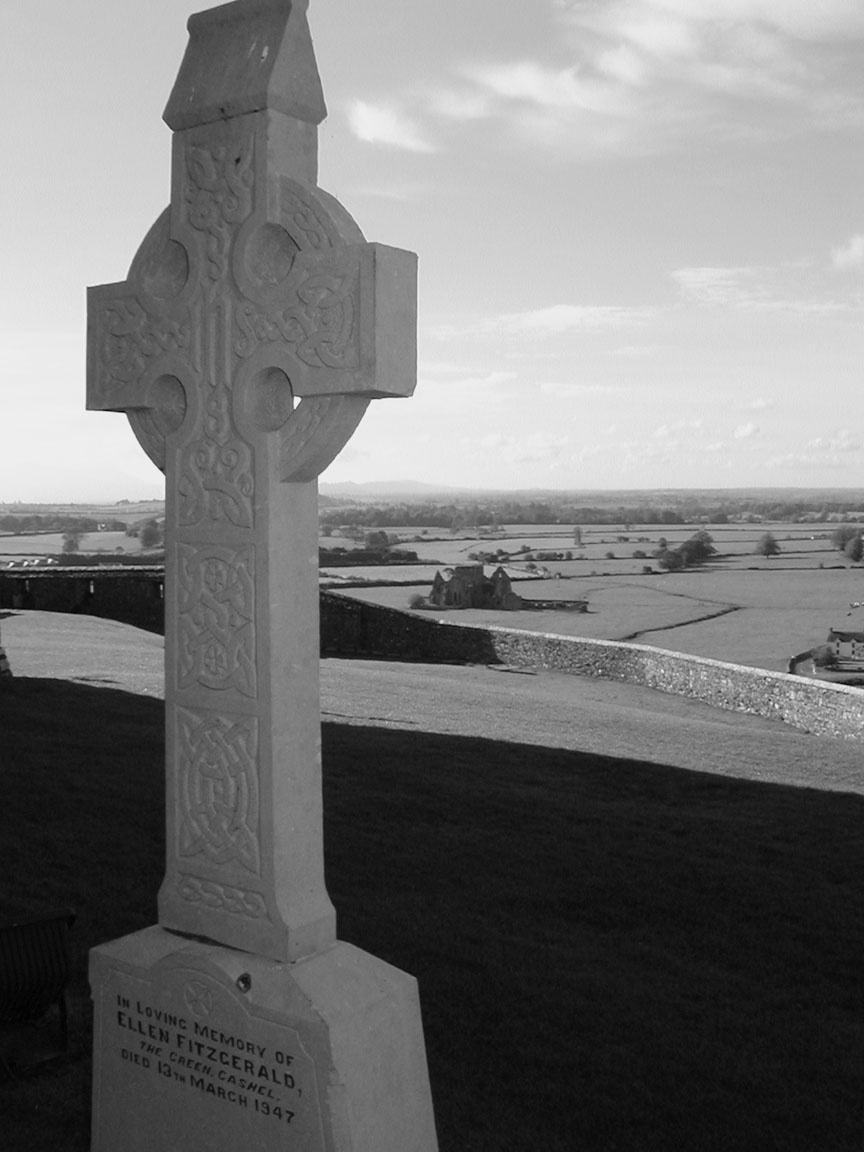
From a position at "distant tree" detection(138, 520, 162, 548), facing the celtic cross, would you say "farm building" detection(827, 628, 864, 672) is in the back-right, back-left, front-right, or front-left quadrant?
front-left

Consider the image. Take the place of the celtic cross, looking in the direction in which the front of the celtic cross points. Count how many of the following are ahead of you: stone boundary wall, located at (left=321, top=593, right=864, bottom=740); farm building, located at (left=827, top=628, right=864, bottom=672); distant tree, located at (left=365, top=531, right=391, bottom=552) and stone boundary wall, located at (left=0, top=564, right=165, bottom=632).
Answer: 0

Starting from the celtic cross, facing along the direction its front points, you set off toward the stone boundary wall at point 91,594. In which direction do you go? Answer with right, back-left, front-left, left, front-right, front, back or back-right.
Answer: back-right

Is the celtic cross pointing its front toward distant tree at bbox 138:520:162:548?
no

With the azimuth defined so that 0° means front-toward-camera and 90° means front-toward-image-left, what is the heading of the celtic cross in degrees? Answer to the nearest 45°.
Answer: approximately 45°

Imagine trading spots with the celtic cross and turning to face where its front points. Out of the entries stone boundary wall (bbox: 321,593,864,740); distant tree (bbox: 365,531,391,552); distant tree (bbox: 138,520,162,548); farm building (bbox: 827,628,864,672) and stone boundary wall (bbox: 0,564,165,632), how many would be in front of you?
0

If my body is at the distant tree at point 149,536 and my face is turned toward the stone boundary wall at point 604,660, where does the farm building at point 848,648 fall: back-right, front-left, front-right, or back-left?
front-left

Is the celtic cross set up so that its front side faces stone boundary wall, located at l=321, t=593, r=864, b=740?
no

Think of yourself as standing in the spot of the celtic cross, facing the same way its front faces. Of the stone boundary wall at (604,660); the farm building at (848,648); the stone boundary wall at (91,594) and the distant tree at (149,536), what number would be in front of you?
0

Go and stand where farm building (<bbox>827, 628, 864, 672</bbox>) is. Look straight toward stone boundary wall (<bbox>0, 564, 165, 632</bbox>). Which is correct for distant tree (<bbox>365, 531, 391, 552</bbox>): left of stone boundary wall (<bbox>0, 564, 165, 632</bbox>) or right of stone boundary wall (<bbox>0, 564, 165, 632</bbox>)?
right

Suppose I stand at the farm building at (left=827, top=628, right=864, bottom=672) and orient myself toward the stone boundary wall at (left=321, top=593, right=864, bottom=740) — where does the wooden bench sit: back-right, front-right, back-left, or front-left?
front-left

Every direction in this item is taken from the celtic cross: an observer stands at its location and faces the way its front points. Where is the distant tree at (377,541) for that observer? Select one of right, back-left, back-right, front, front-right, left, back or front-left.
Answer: back-right

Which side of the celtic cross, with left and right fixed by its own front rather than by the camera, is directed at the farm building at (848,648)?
back

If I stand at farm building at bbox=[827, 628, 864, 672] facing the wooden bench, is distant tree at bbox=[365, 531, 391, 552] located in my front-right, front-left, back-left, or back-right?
back-right

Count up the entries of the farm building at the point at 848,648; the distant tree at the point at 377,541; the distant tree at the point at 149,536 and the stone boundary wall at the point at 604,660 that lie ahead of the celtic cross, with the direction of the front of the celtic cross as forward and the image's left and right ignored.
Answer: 0

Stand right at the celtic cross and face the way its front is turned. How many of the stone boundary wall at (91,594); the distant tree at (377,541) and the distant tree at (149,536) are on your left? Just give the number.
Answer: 0
